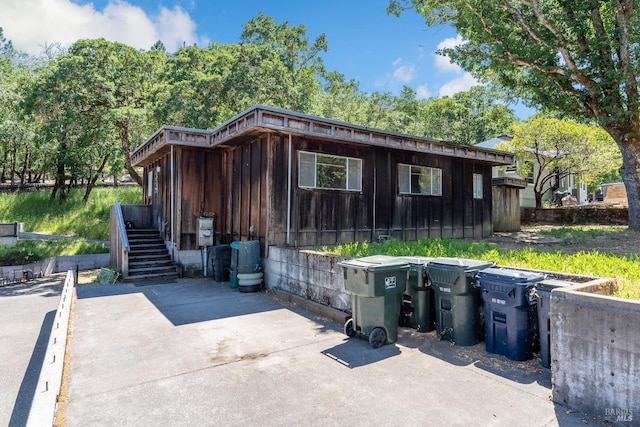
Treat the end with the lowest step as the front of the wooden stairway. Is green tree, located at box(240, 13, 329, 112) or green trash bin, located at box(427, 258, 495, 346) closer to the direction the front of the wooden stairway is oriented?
the green trash bin

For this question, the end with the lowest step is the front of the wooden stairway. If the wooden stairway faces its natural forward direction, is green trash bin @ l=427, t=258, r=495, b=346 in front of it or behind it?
in front

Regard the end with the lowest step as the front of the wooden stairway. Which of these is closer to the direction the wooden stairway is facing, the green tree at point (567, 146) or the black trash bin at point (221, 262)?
the black trash bin

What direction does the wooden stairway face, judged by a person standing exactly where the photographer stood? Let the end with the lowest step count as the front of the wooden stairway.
facing the viewer

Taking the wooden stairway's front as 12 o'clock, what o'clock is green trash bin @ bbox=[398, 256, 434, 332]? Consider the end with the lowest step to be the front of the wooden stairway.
The green trash bin is roughly at 11 o'clock from the wooden stairway.

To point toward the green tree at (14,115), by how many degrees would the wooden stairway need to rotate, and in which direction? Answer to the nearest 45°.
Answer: approximately 135° to its right

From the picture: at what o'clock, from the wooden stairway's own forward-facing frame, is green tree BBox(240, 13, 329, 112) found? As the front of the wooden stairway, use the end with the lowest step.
The green tree is roughly at 7 o'clock from the wooden stairway.

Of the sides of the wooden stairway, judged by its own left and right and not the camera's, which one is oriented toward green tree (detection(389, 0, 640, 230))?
left

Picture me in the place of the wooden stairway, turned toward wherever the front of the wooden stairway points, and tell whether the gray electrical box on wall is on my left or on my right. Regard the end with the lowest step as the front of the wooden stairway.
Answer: on my left

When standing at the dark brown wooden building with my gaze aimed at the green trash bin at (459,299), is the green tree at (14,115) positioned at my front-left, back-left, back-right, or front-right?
back-right

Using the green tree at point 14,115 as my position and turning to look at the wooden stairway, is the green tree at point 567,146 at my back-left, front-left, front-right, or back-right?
front-left

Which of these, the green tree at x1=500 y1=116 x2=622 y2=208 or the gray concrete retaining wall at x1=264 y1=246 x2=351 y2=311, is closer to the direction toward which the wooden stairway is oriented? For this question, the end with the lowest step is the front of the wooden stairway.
the gray concrete retaining wall

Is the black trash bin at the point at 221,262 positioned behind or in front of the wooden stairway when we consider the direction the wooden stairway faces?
in front

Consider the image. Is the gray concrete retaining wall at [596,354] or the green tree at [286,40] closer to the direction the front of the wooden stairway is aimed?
the gray concrete retaining wall

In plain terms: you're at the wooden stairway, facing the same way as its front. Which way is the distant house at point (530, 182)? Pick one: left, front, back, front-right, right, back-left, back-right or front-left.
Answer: left
